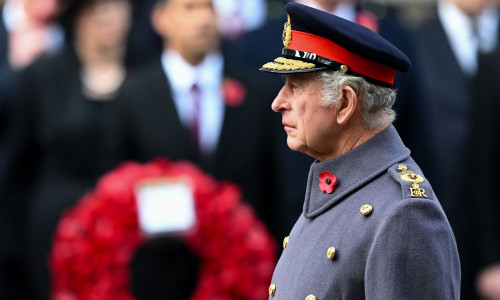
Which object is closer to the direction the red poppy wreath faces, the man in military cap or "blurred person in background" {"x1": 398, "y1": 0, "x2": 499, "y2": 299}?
the man in military cap

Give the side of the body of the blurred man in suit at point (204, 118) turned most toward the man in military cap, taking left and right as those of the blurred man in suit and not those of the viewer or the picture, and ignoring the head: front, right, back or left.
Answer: front

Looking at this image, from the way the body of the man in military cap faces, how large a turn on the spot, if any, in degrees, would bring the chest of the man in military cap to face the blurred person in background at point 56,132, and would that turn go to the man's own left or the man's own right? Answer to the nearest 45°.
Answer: approximately 90° to the man's own right

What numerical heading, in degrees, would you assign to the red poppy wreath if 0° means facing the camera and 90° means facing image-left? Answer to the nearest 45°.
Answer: approximately 0°

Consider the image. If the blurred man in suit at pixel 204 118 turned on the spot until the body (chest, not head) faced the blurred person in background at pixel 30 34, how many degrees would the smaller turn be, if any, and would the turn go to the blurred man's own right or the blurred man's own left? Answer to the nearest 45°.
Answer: approximately 135° to the blurred man's own right

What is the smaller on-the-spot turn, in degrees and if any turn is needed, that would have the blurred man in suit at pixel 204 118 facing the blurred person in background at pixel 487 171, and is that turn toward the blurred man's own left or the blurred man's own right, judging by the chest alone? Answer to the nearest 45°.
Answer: approximately 90° to the blurred man's own left

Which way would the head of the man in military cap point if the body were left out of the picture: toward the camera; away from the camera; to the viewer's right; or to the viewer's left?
to the viewer's left

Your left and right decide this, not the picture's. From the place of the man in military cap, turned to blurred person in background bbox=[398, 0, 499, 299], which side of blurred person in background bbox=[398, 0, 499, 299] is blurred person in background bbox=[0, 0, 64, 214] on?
left

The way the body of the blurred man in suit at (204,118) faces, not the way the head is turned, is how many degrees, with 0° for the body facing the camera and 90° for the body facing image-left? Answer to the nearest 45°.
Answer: approximately 0°

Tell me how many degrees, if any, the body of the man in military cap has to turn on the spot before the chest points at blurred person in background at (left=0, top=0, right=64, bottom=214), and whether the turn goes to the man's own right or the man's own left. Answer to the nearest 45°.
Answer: approximately 90° to the man's own right
